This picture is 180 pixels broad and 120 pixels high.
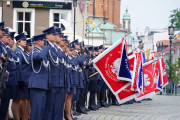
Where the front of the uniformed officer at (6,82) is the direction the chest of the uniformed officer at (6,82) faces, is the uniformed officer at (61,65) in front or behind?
in front

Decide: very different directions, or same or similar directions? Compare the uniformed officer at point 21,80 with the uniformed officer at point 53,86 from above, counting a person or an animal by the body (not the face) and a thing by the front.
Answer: same or similar directions

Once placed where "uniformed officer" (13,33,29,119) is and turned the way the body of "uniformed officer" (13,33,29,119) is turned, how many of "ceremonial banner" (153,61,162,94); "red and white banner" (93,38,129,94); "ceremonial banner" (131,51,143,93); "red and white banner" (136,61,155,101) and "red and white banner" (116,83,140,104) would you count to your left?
5

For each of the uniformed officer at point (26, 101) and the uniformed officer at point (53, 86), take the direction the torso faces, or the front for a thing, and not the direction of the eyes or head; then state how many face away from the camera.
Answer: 0

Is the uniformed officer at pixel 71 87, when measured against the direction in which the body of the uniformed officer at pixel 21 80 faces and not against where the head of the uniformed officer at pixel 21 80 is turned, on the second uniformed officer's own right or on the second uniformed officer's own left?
on the second uniformed officer's own left

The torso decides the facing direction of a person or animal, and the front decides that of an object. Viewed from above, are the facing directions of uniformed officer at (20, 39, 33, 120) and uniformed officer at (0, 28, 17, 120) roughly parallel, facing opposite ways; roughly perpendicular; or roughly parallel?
roughly parallel

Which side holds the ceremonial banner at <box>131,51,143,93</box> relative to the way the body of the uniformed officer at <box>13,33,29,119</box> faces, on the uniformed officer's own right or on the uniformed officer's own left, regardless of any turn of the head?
on the uniformed officer's own left

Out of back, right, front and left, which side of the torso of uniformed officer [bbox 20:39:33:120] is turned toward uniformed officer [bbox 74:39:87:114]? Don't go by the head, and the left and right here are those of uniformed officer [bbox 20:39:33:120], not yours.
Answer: left

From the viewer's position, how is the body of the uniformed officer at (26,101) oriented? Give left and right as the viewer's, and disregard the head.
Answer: facing the viewer and to the right of the viewer

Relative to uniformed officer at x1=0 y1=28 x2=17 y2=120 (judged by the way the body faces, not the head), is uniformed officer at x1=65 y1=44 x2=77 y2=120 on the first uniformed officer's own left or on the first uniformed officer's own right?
on the first uniformed officer's own left

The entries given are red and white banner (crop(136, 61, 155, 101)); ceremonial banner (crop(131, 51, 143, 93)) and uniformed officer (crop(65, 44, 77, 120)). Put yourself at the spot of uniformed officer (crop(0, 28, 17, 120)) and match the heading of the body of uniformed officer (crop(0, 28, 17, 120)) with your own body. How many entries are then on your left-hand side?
3

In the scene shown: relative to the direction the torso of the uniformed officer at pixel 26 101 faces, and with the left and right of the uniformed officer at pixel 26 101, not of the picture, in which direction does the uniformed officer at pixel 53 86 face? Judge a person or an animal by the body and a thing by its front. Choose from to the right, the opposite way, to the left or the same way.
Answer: the same way

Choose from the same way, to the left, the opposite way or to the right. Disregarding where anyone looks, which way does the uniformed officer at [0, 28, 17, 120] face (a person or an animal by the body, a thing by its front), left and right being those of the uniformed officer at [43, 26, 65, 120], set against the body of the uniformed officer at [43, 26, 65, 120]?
the same way

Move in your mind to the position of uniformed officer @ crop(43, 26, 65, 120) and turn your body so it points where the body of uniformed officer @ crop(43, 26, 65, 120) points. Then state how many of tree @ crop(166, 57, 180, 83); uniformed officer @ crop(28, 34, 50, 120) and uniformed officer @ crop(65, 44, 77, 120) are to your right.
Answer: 1
